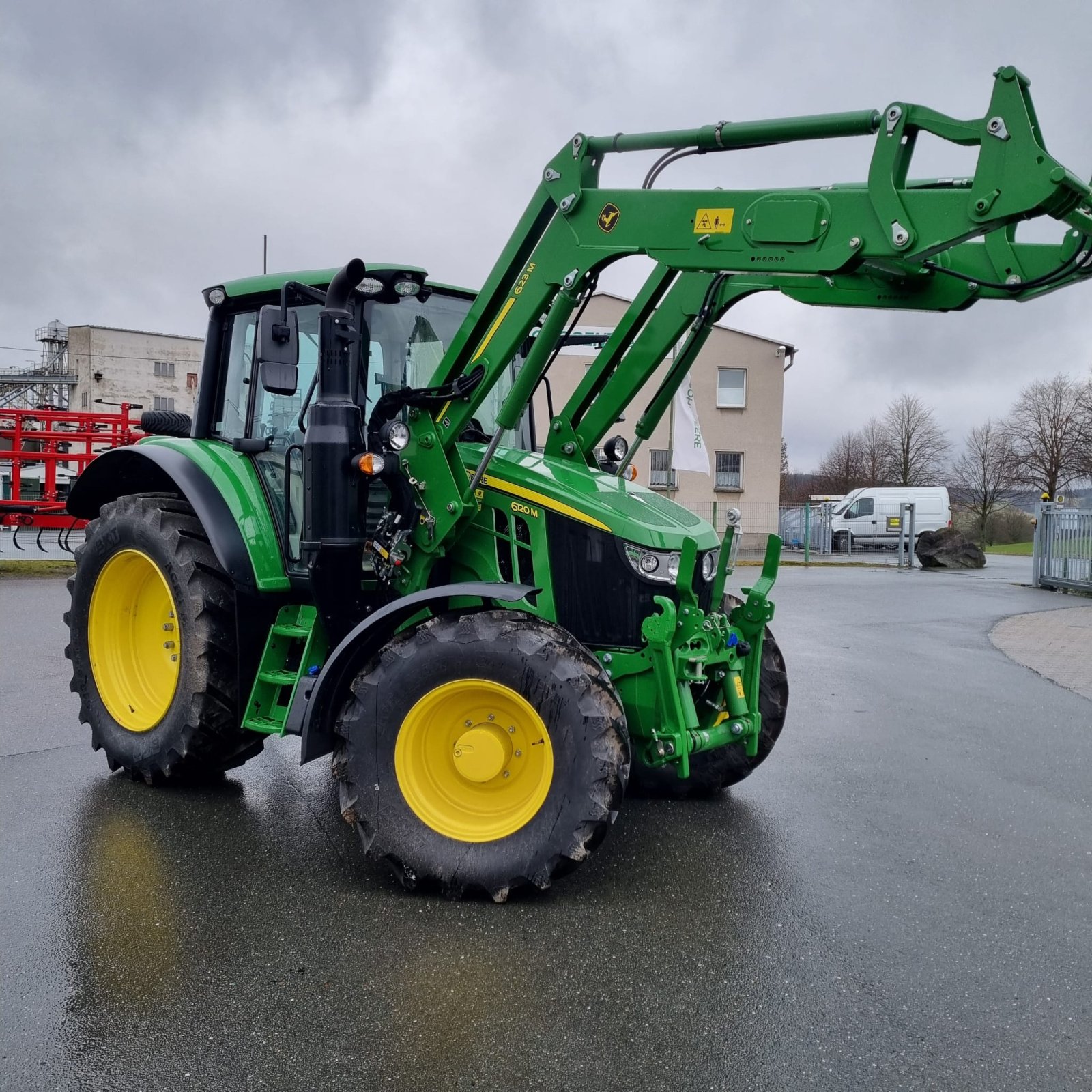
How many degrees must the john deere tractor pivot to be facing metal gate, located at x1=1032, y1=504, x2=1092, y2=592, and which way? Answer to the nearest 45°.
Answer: approximately 90° to its left

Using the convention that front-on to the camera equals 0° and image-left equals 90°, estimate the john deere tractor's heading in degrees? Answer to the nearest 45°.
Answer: approximately 315°

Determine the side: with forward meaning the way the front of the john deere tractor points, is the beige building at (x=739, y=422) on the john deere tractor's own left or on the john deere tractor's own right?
on the john deere tractor's own left

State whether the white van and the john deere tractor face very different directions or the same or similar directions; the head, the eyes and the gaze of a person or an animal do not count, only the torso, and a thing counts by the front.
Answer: very different directions

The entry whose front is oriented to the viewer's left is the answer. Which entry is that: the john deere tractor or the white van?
the white van

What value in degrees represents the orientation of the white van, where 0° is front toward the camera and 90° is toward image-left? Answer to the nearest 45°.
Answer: approximately 90°

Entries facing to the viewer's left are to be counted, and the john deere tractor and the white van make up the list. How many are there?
1

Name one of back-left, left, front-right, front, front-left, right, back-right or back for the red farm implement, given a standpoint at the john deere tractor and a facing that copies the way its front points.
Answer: back
